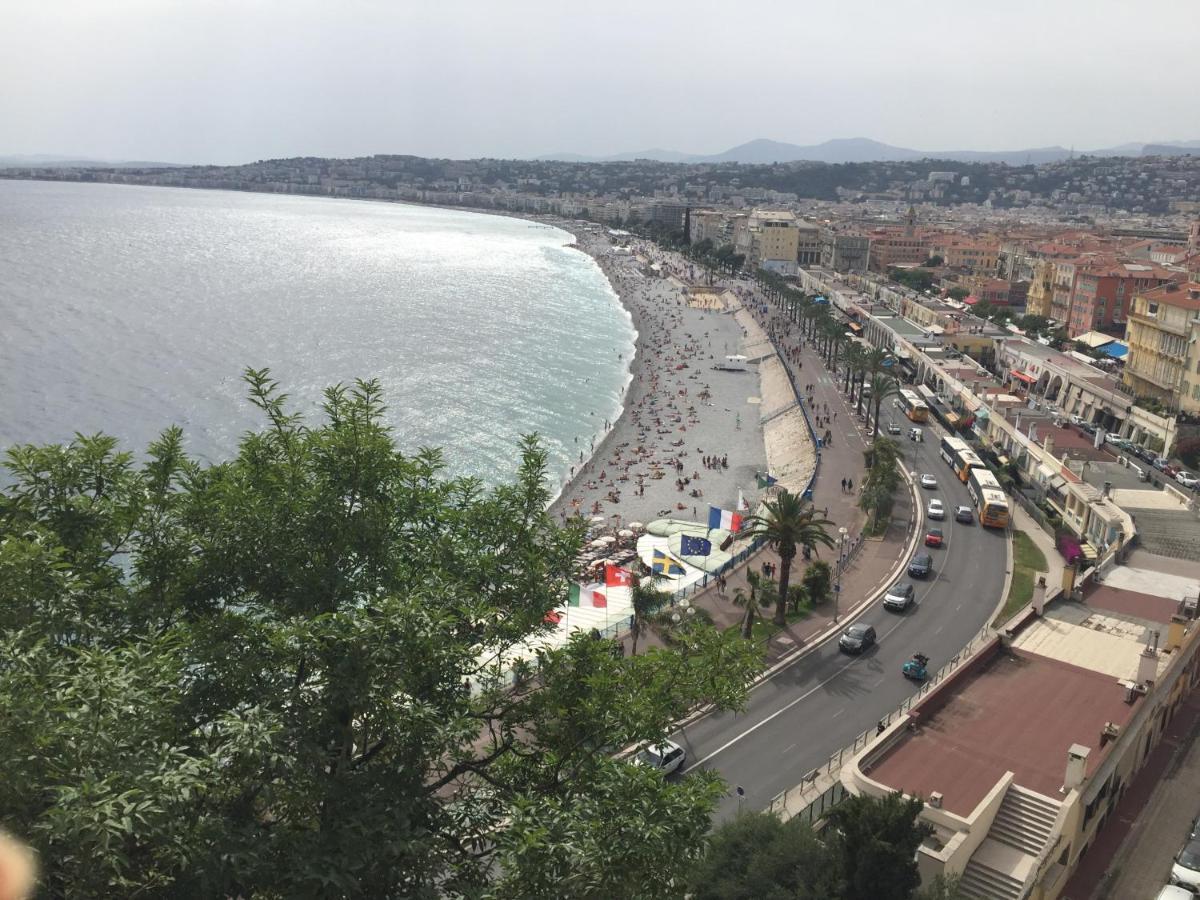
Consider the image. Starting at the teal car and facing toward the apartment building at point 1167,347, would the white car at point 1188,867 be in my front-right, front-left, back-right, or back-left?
back-right

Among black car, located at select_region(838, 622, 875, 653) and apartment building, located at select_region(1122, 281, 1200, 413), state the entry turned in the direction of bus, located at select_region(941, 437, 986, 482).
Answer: the apartment building

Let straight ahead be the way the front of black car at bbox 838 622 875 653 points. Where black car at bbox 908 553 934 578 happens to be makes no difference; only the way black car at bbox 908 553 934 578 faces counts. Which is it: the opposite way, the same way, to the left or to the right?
the same way

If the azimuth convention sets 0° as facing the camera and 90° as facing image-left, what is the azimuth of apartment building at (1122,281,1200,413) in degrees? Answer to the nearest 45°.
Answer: approximately 45°

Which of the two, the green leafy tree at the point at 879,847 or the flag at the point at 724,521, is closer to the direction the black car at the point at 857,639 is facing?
the green leafy tree

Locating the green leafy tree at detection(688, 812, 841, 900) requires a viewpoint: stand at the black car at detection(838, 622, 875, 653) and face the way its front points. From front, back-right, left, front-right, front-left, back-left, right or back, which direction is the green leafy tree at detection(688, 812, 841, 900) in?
front-left

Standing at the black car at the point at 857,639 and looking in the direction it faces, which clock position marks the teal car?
The teal car is roughly at 9 o'clock from the black car.

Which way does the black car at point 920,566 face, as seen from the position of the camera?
facing the viewer and to the left of the viewer

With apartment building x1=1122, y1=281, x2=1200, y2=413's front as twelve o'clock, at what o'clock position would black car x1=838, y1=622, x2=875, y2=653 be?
The black car is roughly at 11 o'clock from the apartment building.

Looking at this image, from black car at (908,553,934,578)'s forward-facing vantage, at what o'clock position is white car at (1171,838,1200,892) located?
The white car is roughly at 10 o'clock from the black car.

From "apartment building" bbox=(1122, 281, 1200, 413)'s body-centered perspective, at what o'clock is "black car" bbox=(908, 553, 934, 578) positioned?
The black car is roughly at 11 o'clock from the apartment building.

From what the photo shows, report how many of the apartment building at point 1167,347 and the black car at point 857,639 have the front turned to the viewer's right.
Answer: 0

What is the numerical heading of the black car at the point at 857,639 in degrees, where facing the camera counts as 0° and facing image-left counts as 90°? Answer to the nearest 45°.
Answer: approximately 45°

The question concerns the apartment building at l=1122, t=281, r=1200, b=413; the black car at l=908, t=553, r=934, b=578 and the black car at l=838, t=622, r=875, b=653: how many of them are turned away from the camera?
0
